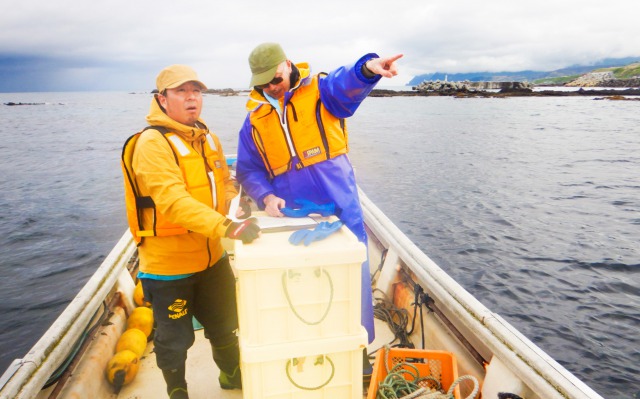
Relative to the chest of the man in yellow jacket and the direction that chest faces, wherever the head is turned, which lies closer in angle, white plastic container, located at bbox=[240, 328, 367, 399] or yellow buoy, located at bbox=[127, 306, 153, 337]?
the white plastic container

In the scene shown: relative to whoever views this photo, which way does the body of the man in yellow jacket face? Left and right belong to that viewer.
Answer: facing the viewer and to the right of the viewer

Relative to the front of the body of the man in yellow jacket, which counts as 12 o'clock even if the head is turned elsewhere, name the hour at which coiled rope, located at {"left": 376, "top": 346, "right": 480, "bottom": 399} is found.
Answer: The coiled rope is roughly at 11 o'clock from the man in yellow jacket.

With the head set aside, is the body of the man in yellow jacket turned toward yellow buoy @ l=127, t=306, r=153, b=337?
no

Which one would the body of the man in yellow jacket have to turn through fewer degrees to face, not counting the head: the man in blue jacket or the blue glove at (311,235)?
the blue glove

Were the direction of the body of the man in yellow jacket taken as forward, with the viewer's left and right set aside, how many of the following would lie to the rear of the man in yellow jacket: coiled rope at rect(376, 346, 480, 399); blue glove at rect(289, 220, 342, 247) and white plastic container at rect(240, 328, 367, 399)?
0

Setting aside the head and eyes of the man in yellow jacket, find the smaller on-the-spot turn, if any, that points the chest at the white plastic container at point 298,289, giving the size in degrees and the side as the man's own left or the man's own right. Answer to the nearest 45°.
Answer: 0° — they already face it

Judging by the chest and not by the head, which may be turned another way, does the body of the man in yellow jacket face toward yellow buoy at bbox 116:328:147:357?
no

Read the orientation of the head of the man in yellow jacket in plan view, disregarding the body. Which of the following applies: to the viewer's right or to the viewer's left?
to the viewer's right

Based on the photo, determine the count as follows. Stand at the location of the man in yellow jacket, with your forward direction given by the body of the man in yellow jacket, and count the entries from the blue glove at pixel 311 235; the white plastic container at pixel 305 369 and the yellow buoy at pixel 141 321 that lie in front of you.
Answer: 2

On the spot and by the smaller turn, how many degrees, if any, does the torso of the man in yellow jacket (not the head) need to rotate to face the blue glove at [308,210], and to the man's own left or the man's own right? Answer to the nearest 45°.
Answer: approximately 45° to the man's own left

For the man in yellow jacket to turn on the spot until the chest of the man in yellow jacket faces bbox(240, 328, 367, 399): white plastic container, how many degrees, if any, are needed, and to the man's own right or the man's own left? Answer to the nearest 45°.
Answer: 0° — they already face it
